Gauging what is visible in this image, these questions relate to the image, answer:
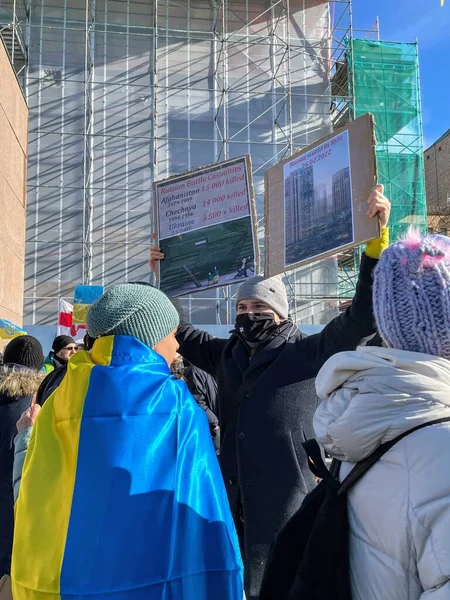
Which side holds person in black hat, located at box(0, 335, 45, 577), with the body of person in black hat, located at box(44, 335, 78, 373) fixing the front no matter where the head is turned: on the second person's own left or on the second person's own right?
on the second person's own right

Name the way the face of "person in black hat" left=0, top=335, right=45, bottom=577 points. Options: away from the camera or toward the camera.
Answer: away from the camera

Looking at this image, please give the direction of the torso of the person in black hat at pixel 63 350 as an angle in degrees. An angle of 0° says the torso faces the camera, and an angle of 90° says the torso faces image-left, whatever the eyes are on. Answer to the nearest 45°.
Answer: approximately 315°

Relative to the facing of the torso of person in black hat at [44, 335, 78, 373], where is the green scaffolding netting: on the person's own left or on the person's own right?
on the person's own left

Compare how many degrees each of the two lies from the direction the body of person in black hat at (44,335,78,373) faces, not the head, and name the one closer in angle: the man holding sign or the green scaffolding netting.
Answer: the man holding sign

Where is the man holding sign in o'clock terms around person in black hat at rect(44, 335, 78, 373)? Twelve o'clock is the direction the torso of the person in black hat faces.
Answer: The man holding sign is roughly at 1 o'clock from the person in black hat.
